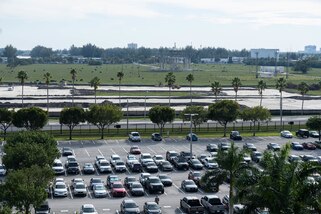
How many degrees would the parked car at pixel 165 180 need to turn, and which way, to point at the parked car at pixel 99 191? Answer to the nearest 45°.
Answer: approximately 90° to its right

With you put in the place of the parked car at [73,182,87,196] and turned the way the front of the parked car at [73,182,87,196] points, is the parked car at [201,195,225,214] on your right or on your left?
on your left

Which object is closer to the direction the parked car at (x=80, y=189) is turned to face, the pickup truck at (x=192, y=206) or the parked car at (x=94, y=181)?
the pickup truck

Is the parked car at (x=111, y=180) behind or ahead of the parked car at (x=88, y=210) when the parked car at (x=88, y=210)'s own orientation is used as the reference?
behind

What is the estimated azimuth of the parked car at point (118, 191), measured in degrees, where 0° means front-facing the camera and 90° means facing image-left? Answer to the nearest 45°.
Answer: approximately 0°

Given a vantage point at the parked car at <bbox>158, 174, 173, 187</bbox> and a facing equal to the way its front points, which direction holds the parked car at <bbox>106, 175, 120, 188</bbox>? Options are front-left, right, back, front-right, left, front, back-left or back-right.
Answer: back-right

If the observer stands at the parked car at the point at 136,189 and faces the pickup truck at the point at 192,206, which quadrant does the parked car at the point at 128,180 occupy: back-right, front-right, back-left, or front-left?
back-left

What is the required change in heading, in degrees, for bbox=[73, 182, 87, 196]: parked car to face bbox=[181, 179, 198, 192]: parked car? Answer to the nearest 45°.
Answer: approximately 90° to its left

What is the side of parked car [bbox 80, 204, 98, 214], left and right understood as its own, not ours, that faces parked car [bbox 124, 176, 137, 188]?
back

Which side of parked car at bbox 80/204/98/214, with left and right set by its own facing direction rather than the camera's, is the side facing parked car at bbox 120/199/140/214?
left

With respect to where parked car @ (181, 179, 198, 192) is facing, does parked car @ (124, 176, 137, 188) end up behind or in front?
behind

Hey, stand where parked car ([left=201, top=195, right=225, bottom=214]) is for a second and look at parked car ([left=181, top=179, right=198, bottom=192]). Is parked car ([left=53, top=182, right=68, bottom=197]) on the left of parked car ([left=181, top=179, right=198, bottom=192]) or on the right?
left
